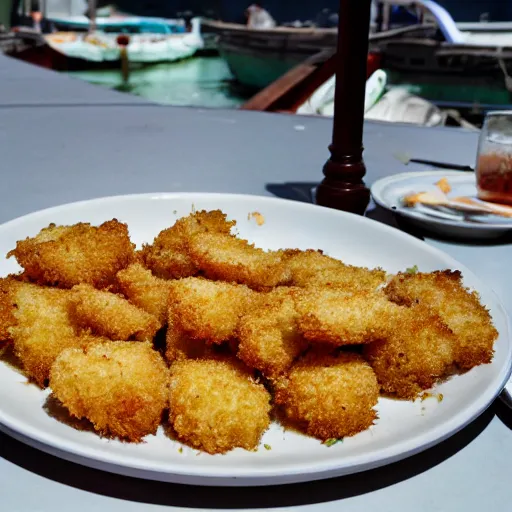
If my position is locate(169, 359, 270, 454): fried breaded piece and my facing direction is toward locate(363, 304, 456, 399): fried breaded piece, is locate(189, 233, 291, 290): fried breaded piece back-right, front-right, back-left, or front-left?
front-left

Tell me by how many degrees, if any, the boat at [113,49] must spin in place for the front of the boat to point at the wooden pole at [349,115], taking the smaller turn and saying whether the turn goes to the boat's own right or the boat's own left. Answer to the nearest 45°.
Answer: approximately 90° to the boat's own right

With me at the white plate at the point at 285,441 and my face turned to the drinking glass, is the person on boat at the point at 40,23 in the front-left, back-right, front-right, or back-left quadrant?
front-left

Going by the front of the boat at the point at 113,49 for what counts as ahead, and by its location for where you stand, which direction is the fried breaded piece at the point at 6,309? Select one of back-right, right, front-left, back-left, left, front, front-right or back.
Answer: right

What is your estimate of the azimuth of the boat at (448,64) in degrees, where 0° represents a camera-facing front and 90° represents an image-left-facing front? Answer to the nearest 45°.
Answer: approximately 90°

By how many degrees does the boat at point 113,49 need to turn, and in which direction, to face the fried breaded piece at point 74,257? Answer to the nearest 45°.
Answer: approximately 90° to its right

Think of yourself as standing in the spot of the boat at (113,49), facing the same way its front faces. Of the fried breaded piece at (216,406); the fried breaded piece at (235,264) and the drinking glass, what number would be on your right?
3

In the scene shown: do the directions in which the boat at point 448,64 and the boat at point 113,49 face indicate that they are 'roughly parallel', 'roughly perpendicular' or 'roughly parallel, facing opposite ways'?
roughly parallel, facing opposite ways

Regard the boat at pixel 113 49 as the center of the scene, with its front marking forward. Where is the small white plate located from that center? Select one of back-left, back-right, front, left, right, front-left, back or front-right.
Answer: right

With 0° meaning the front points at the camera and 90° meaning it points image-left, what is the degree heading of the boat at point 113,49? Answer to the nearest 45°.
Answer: approximately 270°

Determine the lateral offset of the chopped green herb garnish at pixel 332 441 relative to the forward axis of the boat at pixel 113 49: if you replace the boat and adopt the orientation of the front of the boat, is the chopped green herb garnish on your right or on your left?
on your right

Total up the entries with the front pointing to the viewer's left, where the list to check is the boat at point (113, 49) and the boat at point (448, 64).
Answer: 1
